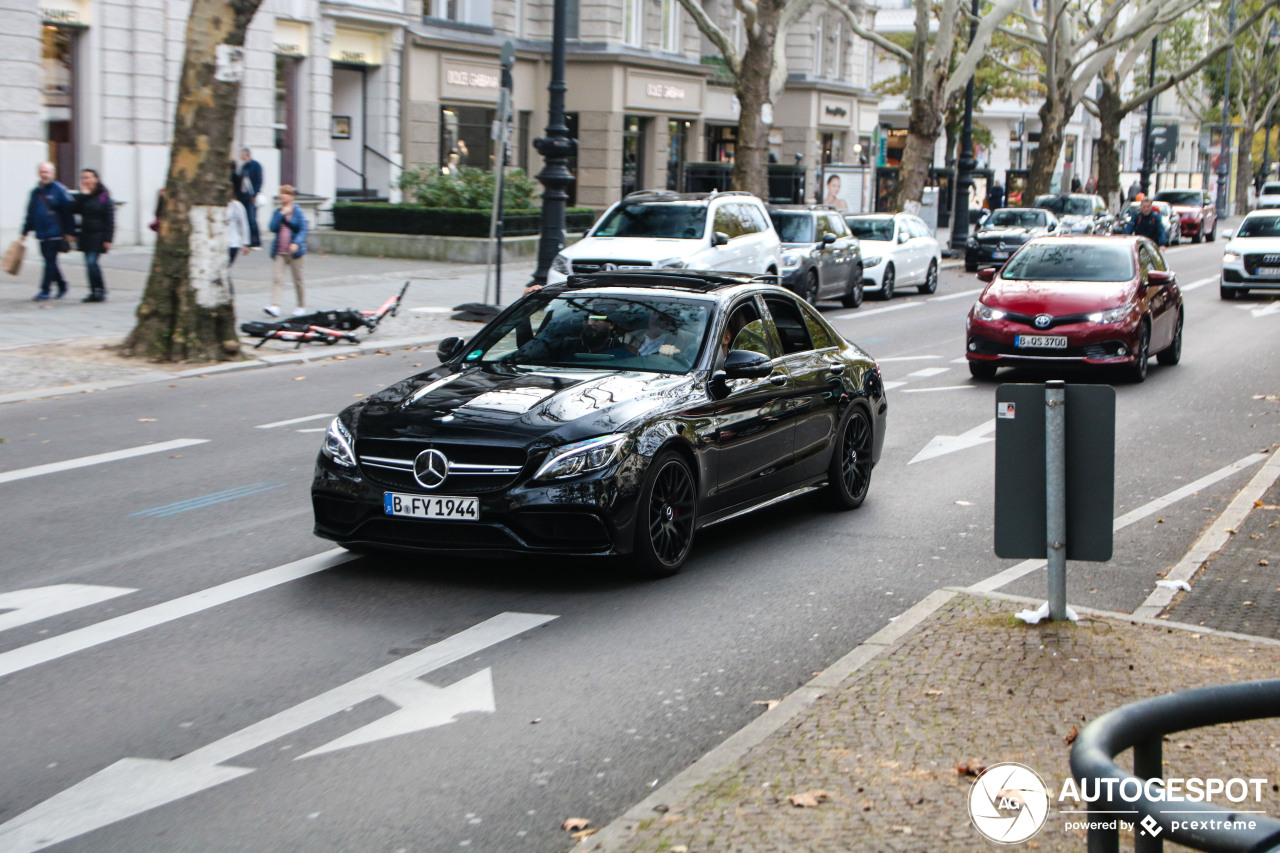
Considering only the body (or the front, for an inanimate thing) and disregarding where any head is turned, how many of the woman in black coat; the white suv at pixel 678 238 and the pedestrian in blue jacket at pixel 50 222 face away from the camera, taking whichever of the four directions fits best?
0

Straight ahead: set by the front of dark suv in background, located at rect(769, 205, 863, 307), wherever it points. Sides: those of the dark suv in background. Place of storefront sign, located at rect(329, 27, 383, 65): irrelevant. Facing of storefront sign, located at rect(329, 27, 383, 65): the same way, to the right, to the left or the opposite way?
to the left

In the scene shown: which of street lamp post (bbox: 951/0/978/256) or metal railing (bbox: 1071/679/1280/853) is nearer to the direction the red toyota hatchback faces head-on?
the metal railing

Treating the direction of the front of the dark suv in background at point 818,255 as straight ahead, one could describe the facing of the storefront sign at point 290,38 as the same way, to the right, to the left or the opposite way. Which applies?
to the left

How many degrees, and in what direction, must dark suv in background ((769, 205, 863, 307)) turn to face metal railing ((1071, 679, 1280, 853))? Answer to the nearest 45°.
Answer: approximately 45° to its left

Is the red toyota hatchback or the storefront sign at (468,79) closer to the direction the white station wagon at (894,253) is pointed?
the red toyota hatchback

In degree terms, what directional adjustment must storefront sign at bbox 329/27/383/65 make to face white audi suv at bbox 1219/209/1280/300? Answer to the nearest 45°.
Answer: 0° — it already faces it

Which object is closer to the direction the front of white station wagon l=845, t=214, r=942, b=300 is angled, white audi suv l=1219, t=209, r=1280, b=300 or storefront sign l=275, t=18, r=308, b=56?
the storefront sign

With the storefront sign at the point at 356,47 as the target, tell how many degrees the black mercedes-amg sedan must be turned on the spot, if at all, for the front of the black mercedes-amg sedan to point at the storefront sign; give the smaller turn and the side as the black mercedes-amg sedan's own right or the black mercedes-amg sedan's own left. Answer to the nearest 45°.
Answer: approximately 135° to the black mercedes-amg sedan's own right

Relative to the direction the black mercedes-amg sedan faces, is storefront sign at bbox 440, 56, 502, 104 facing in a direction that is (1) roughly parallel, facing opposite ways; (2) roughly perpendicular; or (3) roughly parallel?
roughly perpendicular
